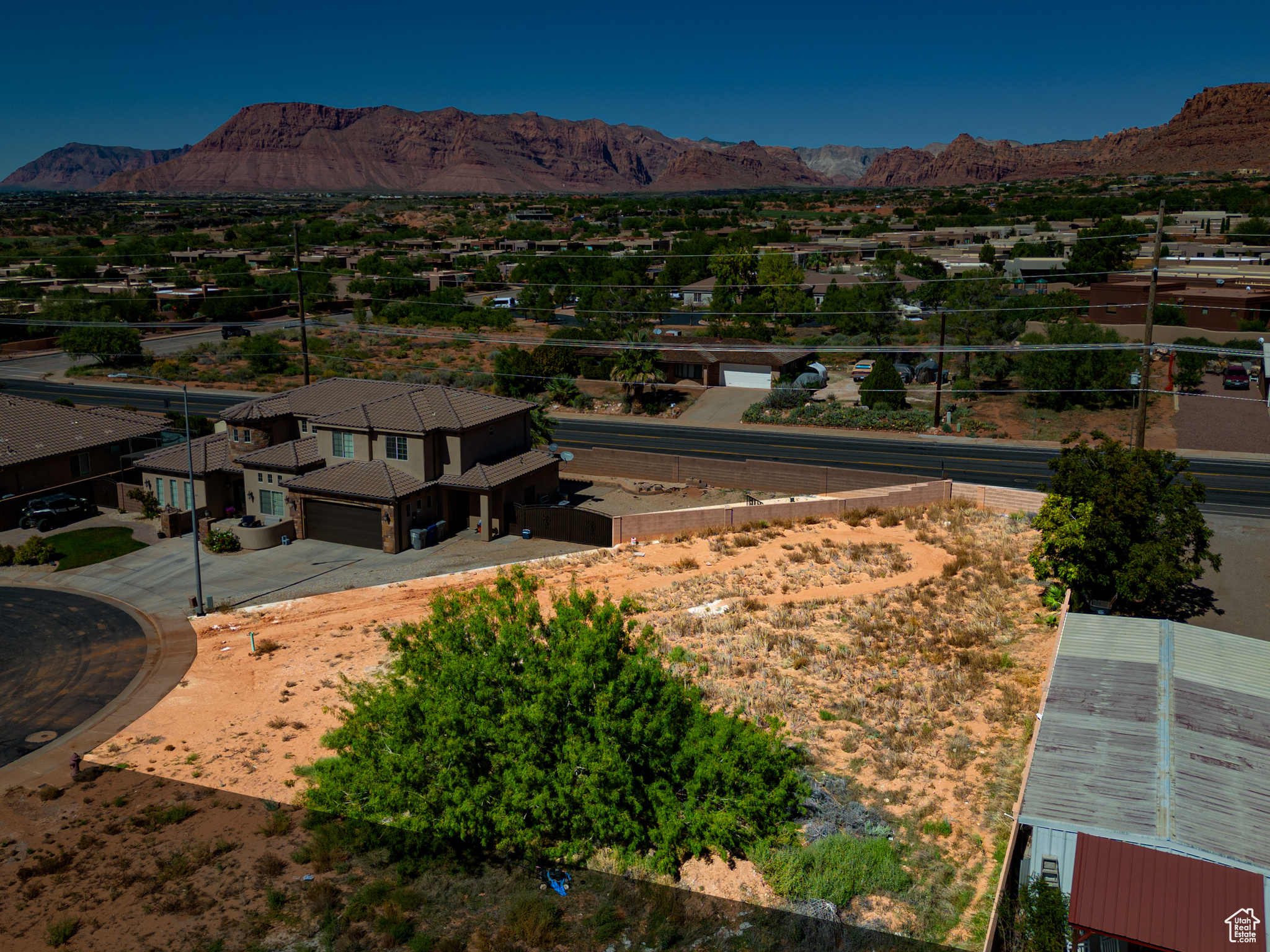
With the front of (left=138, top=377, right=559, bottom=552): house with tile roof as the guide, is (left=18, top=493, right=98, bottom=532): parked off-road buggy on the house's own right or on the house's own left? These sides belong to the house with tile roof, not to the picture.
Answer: on the house's own right

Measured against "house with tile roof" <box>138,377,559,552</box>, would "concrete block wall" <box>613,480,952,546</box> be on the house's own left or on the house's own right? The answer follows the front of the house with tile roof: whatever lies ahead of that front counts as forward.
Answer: on the house's own left

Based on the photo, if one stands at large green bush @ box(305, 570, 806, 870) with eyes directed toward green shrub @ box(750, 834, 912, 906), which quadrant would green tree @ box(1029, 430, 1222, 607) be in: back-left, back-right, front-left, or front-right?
front-left

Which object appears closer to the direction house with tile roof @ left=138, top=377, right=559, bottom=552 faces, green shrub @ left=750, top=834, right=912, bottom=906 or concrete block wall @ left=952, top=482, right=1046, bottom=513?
the green shrub

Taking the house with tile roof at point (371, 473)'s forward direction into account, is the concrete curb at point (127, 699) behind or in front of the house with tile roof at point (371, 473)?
in front

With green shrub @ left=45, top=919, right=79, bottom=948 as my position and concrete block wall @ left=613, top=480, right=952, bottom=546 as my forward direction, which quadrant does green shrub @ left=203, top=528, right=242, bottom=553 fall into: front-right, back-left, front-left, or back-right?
front-left

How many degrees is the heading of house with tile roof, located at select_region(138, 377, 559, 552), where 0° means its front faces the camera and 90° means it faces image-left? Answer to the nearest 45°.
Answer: approximately 45°

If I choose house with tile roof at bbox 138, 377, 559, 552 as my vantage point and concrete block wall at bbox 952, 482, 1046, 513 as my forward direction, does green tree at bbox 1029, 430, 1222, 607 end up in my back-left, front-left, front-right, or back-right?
front-right

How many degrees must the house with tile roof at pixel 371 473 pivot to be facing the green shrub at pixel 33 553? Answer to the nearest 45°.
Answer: approximately 45° to its right

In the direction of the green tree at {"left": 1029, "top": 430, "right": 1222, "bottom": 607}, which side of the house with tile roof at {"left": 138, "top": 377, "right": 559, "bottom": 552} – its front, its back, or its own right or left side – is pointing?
left

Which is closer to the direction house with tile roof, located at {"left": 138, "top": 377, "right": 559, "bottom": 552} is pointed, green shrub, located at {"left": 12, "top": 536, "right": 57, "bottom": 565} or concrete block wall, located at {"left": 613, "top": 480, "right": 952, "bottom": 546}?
the green shrub

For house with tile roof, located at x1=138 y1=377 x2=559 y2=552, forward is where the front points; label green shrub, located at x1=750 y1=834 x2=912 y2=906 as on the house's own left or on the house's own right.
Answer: on the house's own left

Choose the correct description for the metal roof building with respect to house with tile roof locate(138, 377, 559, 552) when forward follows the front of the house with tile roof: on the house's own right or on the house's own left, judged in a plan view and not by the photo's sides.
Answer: on the house's own left

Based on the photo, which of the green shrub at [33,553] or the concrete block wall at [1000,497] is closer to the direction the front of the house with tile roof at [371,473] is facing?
the green shrub

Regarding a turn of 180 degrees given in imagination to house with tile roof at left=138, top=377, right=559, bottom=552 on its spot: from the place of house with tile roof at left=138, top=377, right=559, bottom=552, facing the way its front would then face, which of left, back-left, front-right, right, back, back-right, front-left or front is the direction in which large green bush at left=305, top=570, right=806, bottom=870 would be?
back-right

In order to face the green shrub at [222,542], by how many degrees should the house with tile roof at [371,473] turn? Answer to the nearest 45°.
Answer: approximately 45° to its right
